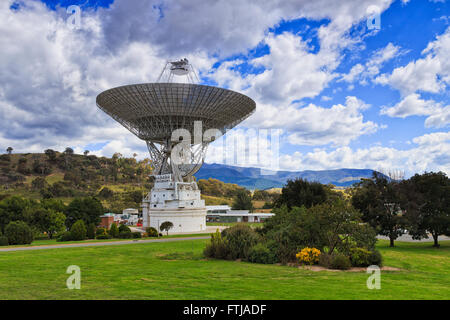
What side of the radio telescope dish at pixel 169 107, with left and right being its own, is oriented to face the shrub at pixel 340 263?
back

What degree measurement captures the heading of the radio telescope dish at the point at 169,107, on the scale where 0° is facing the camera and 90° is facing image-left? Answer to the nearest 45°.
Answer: approximately 180°

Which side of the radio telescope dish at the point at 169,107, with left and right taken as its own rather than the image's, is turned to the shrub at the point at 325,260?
back

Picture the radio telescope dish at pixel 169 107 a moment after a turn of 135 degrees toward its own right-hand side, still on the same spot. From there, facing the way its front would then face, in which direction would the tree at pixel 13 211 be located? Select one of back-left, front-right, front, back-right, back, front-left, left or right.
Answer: back-right

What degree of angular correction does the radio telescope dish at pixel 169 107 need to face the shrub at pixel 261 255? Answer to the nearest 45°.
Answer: approximately 180°

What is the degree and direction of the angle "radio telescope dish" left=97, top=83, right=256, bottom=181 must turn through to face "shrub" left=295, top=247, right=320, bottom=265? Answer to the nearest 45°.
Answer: approximately 180°

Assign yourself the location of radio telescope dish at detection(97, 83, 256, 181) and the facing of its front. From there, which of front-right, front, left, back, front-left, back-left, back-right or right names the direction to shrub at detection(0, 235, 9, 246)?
back-left

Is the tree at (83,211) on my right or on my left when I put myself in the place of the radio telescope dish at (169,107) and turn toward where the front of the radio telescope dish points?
on my left
